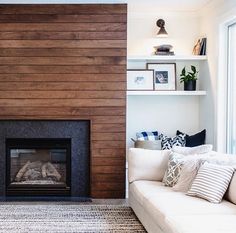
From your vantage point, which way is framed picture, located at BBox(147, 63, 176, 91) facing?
toward the camera

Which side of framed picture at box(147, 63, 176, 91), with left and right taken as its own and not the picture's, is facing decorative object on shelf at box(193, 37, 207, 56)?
left

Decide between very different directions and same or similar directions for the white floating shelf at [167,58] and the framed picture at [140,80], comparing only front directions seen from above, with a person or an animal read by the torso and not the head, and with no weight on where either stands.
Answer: same or similar directions

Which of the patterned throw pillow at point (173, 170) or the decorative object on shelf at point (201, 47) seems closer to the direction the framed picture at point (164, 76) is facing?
the patterned throw pillow

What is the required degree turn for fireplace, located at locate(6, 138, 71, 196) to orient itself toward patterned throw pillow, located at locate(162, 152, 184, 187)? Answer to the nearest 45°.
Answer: approximately 45° to its left

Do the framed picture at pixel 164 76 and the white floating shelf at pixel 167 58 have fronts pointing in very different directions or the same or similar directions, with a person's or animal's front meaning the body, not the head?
same or similar directions

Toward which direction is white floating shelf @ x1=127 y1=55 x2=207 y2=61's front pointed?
toward the camera

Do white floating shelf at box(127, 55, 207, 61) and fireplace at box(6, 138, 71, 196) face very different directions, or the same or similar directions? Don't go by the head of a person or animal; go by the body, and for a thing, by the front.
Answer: same or similar directions

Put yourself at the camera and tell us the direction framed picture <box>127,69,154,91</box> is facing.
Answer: facing the viewer

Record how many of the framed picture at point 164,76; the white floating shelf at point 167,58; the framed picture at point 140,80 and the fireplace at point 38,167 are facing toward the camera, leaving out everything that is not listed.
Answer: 4

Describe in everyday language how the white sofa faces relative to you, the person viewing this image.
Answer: facing the viewer and to the left of the viewer

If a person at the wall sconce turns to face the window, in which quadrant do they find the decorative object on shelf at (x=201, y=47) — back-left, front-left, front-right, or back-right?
front-left
